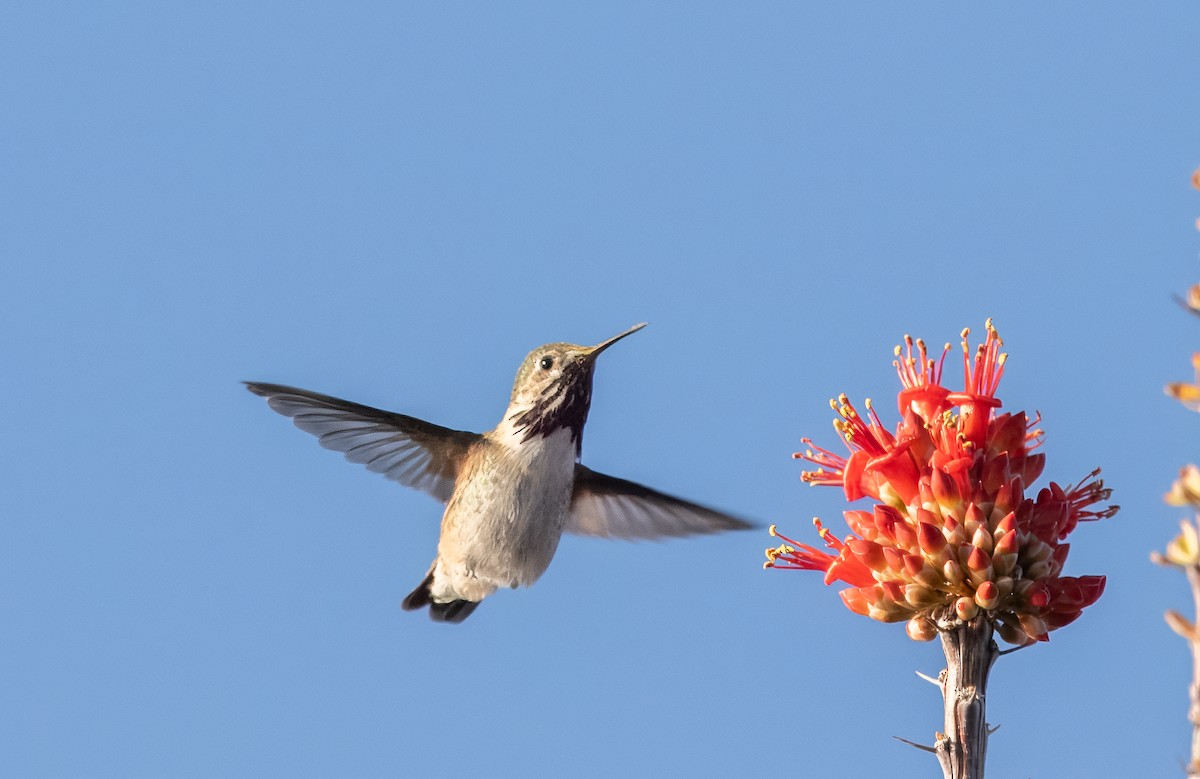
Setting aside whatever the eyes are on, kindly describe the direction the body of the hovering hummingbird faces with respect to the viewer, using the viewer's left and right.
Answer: facing the viewer and to the right of the viewer

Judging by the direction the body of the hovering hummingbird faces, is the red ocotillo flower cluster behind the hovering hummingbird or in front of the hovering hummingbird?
in front
